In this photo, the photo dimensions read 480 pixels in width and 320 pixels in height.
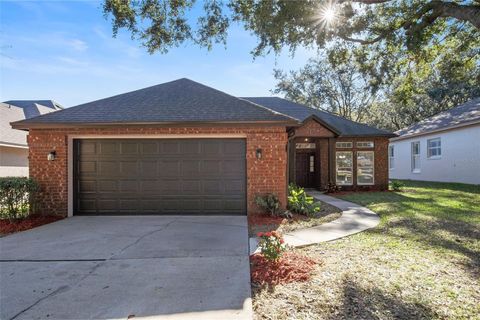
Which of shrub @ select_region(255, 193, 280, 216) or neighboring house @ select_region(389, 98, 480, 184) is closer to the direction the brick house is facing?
the shrub

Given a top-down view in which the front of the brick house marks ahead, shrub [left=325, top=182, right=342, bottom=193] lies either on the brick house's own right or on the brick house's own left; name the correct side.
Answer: on the brick house's own left

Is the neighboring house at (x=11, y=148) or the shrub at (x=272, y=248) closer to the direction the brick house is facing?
the shrub

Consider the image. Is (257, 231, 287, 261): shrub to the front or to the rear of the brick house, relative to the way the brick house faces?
to the front

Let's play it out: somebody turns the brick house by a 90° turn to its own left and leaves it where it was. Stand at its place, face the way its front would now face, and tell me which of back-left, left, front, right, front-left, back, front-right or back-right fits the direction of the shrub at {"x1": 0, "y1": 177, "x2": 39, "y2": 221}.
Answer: back

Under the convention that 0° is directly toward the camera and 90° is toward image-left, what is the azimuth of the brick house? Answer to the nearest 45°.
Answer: approximately 0°

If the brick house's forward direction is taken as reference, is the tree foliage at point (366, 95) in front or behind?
behind

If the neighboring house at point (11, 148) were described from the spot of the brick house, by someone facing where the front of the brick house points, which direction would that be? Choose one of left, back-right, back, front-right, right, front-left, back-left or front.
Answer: back-right
